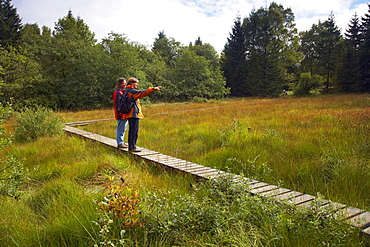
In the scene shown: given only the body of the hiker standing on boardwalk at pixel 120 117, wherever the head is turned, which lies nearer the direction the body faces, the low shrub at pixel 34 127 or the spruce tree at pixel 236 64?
the spruce tree

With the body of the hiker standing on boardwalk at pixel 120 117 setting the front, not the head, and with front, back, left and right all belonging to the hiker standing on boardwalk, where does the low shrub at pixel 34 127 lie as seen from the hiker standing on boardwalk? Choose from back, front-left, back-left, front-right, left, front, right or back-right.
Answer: back-left
